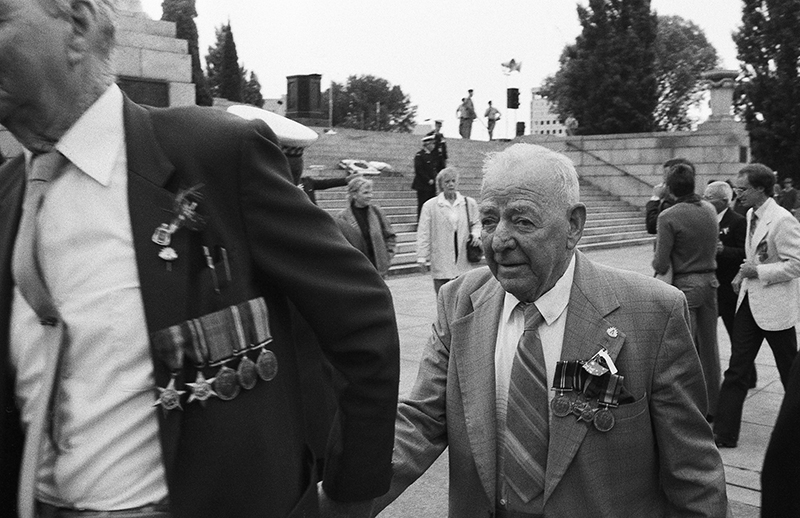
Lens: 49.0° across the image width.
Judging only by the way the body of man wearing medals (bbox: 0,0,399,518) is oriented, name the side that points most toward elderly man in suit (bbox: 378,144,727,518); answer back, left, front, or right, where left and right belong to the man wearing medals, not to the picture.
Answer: back

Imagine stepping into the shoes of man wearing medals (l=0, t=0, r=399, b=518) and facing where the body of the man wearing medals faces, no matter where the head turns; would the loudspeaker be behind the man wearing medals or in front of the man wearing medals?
behind

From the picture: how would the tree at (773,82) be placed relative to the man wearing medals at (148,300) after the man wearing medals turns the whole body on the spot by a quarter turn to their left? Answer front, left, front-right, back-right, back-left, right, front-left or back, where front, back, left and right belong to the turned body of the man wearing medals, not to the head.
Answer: left

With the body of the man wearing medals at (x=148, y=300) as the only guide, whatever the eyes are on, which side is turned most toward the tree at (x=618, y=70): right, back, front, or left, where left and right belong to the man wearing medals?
back

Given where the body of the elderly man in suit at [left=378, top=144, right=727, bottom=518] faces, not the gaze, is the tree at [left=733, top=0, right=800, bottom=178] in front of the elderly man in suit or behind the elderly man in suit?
behind

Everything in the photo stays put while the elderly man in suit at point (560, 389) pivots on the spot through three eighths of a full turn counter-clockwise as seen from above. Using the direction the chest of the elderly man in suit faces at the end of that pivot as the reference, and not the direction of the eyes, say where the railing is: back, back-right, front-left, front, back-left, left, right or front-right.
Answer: left

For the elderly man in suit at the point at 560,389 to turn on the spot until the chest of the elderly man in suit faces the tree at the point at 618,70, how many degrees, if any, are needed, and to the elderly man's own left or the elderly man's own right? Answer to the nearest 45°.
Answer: approximately 135° to the elderly man's own right

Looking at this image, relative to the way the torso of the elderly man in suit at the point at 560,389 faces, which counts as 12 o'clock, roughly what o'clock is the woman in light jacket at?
The woman in light jacket is roughly at 4 o'clock from the elderly man in suit.

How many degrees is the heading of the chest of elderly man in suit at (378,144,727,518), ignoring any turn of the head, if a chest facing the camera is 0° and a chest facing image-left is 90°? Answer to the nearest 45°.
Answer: approximately 45°

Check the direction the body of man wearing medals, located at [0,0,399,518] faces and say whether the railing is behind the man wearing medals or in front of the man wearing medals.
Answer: behind

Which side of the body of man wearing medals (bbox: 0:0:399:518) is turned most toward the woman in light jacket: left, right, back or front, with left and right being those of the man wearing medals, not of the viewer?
back

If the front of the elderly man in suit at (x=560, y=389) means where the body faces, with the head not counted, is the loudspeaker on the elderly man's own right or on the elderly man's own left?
on the elderly man's own right

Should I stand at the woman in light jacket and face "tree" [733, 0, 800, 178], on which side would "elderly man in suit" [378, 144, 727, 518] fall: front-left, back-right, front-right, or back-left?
back-right
